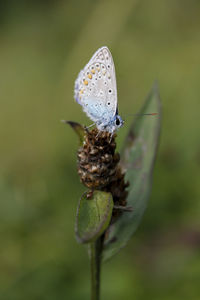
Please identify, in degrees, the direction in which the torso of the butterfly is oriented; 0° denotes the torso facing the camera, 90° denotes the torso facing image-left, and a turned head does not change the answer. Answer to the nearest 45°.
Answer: approximately 270°
